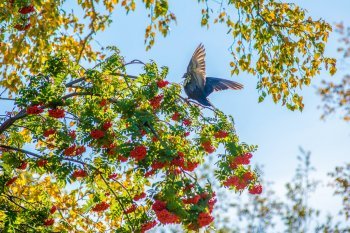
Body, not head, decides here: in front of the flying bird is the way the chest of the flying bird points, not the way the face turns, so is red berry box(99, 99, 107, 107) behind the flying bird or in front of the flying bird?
in front

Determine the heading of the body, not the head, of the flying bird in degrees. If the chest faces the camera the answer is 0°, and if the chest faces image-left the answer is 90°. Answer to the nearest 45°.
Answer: approximately 90°
